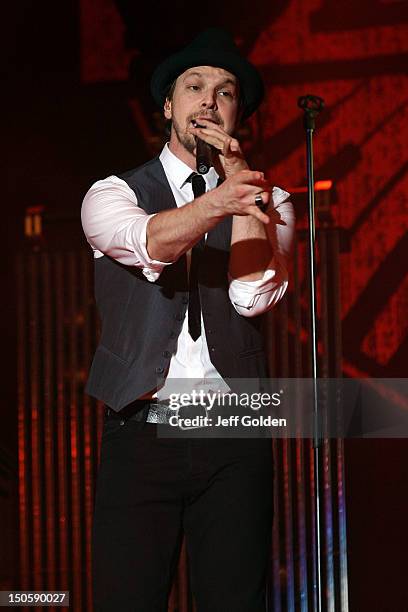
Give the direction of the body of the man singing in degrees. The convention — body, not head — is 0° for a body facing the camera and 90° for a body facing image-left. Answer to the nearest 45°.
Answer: approximately 0°
